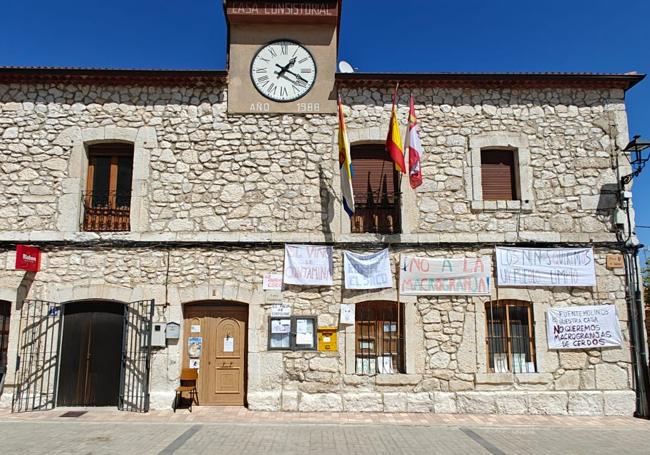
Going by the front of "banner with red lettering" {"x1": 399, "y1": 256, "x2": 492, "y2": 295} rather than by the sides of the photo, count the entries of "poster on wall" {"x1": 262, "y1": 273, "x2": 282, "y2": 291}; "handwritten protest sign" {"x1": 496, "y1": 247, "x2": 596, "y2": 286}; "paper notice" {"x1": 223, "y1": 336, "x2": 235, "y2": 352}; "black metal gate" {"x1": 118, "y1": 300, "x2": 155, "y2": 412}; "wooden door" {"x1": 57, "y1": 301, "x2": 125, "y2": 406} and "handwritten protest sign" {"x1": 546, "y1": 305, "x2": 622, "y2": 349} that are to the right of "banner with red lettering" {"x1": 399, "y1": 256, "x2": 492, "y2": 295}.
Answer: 4

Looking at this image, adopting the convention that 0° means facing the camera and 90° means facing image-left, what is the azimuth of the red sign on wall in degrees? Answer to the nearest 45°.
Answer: approximately 0°

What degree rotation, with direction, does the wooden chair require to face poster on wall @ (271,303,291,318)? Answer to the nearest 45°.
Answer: approximately 135° to its left

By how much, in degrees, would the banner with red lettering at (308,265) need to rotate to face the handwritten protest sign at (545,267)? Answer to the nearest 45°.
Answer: approximately 90° to its left

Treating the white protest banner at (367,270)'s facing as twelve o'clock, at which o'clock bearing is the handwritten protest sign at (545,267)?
The handwritten protest sign is roughly at 9 o'clock from the white protest banner.

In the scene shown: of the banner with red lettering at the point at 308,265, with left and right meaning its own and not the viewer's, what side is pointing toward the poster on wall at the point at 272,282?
right

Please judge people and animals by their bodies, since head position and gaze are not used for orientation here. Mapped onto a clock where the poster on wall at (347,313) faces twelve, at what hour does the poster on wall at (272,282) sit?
the poster on wall at (272,282) is roughly at 3 o'clock from the poster on wall at (347,313).

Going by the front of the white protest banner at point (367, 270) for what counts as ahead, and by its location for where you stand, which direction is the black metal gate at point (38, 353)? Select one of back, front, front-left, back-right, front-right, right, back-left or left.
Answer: right

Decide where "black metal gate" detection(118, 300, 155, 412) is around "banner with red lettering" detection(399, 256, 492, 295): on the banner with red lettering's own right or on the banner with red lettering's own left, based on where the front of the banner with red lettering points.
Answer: on the banner with red lettering's own right

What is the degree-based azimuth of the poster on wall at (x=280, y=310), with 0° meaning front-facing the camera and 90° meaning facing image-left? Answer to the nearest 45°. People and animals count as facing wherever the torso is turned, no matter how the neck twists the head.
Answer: approximately 0°

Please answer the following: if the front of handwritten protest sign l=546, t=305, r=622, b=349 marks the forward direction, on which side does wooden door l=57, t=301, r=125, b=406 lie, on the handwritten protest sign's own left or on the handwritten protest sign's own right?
on the handwritten protest sign's own right

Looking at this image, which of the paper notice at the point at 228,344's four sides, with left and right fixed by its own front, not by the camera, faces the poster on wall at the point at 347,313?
left

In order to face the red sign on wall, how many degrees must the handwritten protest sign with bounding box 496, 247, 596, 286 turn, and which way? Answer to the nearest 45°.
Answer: approximately 45° to its right
